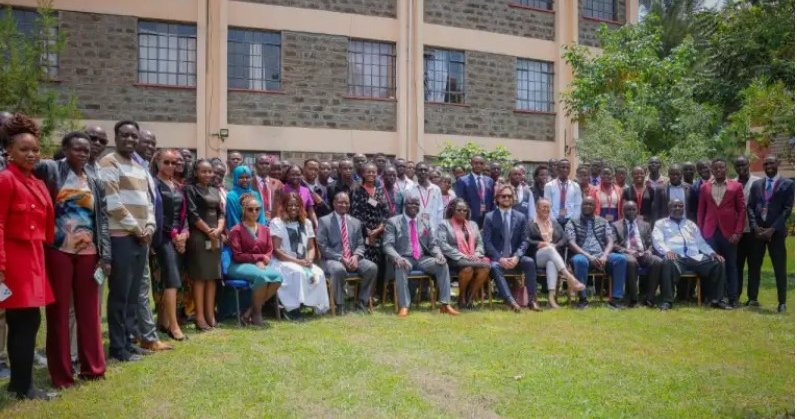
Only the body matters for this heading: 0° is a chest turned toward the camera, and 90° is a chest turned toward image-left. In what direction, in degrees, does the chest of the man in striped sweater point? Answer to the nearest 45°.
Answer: approximately 315°

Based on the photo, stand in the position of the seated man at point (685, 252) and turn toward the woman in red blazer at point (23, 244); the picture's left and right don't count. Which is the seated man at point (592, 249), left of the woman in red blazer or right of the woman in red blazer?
right

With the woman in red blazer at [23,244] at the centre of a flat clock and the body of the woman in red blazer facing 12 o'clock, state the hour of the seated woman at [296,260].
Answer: The seated woman is roughly at 9 o'clock from the woman in red blazer.

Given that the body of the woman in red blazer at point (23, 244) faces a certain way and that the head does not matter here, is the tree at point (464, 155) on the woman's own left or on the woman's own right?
on the woman's own left

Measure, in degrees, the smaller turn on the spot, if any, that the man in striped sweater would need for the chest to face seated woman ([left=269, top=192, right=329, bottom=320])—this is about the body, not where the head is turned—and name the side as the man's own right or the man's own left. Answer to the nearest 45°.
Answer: approximately 90° to the man's own left

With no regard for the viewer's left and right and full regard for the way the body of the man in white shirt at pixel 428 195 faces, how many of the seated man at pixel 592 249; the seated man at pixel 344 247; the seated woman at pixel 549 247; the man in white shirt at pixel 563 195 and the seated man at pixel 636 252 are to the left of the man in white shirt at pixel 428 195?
4

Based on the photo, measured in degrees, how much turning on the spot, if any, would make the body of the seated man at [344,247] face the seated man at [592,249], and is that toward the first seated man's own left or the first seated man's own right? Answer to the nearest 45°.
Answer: approximately 90° to the first seated man's own left

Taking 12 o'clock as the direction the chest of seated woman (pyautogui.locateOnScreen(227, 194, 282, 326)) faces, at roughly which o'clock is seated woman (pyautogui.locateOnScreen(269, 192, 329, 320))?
seated woman (pyautogui.locateOnScreen(269, 192, 329, 320)) is roughly at 9 o'clock from seated woman (pyautogui.locateOnScreen(227, 194, 282, 326)).

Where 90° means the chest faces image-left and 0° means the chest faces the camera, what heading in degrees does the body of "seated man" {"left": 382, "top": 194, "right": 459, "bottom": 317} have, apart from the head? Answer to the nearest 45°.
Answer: approximately 0°

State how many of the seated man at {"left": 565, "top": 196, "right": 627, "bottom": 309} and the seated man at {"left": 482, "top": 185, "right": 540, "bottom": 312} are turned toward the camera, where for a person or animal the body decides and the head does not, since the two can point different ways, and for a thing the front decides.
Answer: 2

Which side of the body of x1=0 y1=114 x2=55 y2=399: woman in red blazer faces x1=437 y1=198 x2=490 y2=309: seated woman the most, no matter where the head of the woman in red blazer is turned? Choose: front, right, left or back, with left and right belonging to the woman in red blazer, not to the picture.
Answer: left

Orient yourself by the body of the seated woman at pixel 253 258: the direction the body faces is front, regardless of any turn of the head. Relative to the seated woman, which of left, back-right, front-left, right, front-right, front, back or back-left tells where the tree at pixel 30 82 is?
back
